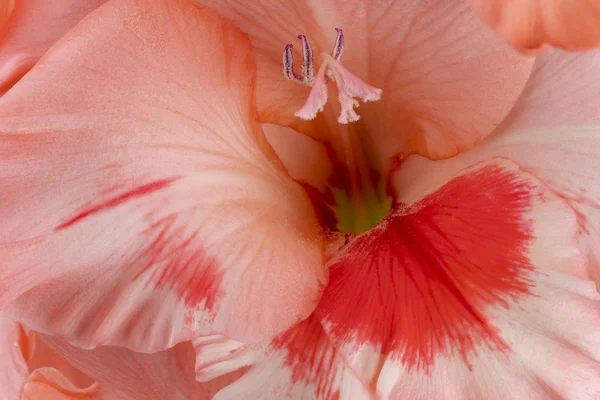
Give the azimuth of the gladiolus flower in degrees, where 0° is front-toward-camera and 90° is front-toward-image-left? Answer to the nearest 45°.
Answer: approximately 0°
